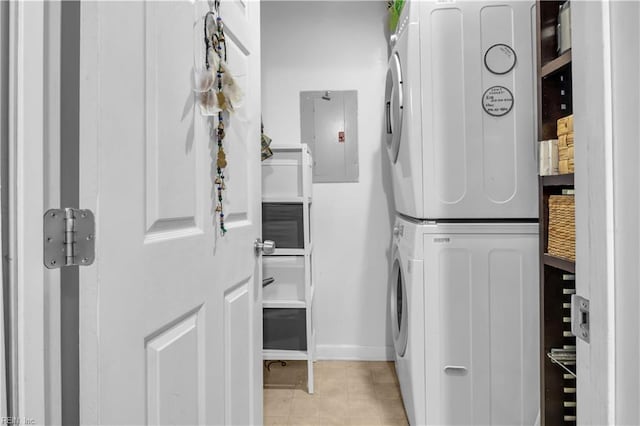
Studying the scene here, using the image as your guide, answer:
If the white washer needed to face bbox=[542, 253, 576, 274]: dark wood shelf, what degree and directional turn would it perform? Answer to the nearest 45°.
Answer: approximately 90° to its left

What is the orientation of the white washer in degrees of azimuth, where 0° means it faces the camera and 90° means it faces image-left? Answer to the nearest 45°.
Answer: approximately 90°

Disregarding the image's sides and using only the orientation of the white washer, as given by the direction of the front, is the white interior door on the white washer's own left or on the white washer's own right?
on the white washer's own left

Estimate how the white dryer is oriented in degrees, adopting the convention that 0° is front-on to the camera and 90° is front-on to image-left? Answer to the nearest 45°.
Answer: approximately 90°

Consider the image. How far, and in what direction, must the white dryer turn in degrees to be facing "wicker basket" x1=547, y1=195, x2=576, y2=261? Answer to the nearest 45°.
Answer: approximately 90° to its left

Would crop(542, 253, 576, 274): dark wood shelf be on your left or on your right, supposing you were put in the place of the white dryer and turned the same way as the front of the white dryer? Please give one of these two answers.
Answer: on your left

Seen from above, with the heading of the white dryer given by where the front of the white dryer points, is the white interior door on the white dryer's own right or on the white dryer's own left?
on the white dryer's own left
